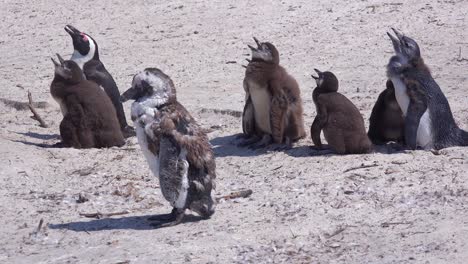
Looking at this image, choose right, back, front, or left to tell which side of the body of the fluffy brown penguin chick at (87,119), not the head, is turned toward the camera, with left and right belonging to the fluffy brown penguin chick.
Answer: left

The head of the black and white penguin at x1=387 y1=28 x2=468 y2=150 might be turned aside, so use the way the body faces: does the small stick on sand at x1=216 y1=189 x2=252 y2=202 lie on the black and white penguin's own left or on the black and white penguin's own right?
on the black and white penguin's own left

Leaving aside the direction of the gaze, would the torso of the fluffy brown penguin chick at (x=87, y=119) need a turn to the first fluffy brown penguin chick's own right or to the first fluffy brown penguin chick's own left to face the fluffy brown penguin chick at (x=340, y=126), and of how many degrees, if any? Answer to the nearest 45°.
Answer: approximately 135° to the first fluffy brown penguin chick's own left

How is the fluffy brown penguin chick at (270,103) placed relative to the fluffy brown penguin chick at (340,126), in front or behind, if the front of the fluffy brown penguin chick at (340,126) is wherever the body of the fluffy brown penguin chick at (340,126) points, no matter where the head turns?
in front

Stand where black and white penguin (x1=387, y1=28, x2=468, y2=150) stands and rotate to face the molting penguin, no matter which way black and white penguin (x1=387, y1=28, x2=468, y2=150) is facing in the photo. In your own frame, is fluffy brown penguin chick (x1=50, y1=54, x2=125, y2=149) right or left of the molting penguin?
right

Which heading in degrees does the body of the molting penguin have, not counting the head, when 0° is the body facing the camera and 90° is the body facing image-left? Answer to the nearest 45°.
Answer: approximately 90°

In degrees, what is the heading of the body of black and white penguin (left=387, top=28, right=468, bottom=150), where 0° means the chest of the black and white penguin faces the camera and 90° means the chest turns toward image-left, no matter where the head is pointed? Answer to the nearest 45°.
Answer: approximately 90°

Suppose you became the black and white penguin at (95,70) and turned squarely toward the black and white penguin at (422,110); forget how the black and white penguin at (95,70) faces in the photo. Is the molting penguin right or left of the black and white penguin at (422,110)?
right

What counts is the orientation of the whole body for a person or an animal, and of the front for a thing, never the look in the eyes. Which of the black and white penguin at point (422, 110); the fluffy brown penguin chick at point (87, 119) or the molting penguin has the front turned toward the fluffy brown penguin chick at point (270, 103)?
the black and white penguin

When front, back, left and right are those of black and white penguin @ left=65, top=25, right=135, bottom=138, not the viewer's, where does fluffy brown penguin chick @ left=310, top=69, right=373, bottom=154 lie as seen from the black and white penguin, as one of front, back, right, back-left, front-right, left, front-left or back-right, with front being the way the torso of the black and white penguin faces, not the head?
back-left

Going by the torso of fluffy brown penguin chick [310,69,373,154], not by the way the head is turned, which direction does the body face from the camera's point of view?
to the viewer's left

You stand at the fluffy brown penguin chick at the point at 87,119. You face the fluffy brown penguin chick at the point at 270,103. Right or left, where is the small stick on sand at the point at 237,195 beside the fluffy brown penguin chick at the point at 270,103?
right

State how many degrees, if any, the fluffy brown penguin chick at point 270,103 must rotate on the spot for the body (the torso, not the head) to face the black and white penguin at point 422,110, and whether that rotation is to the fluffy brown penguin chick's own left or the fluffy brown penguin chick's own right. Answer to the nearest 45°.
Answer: approximately 135° to the fluffy brown penguin chick's own left
